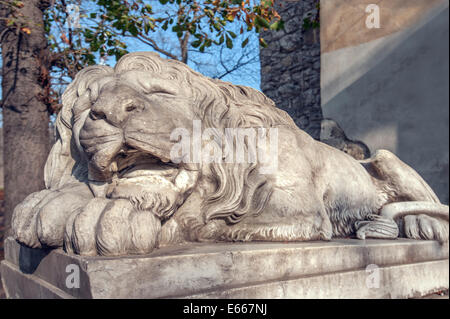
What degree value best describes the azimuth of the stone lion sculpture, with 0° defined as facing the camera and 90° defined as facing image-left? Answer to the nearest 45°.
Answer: approximately 45°

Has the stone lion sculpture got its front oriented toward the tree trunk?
no
